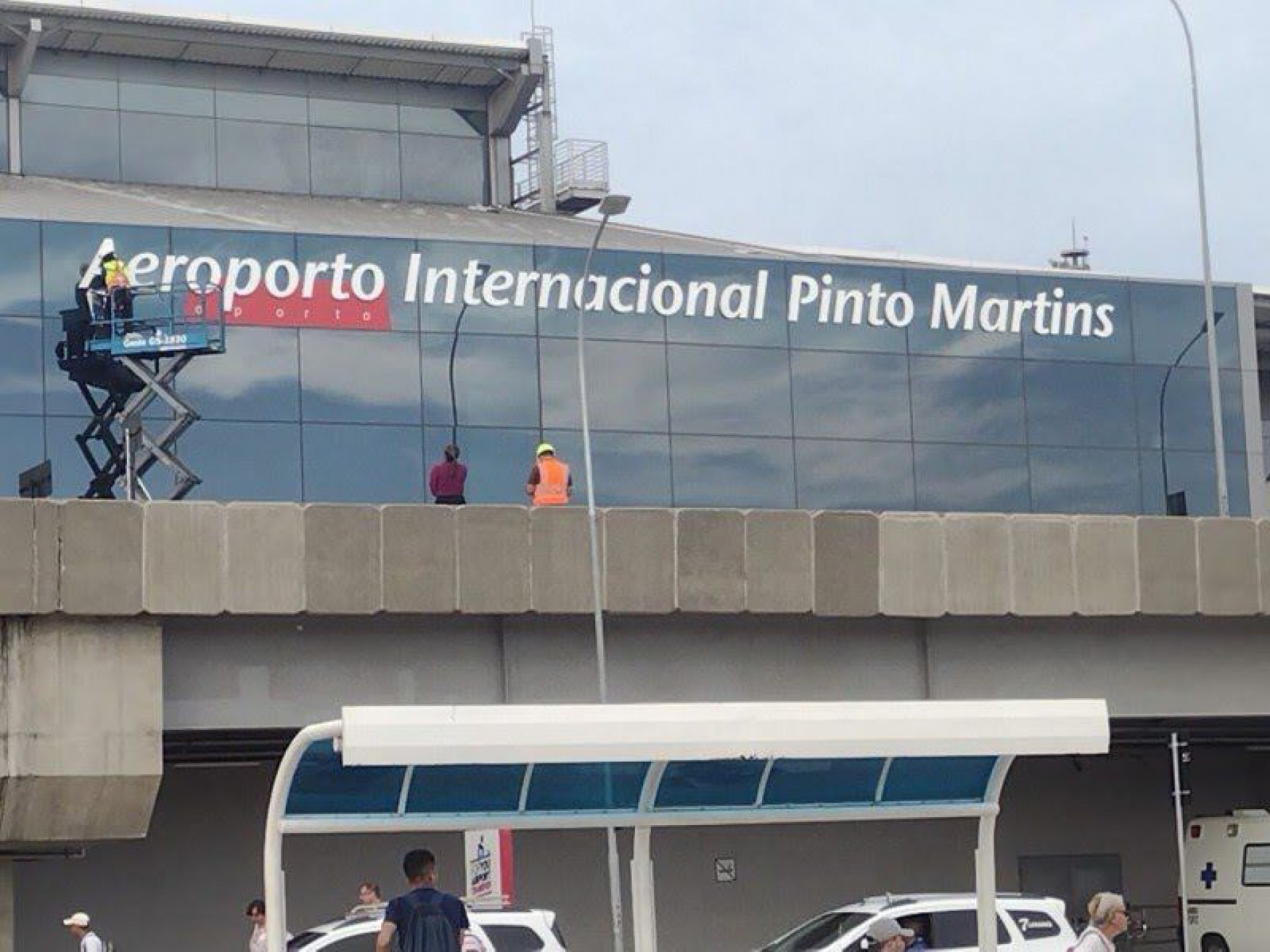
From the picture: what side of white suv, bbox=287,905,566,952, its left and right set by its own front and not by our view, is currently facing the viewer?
left

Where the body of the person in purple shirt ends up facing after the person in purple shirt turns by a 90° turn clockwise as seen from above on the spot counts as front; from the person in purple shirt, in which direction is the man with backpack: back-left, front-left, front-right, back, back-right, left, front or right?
right

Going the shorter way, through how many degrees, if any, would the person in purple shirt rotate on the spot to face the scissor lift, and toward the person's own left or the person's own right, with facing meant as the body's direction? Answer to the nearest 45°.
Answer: approximately 45° to the person's own left

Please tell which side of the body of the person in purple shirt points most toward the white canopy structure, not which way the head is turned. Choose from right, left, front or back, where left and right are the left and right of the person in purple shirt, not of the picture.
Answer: back

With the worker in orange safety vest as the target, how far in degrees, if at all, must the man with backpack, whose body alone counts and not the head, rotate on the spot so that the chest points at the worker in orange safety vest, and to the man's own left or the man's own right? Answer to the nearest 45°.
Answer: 0° — they already face them

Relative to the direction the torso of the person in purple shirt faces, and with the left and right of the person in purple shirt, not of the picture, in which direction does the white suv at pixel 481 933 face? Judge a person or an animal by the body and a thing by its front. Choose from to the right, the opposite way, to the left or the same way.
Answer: to the left

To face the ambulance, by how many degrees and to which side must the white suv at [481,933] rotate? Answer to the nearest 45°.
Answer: approximately 135° to its right

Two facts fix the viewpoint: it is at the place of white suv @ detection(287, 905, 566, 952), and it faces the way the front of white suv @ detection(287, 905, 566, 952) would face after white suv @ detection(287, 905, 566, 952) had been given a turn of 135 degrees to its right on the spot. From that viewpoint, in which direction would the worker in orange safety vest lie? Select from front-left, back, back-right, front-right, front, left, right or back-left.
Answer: front-left

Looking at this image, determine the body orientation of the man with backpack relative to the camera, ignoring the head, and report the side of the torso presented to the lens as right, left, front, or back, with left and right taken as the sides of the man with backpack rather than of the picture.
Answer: back

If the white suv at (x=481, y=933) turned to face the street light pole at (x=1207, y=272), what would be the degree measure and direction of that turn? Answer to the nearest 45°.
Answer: approximately 135° to its right

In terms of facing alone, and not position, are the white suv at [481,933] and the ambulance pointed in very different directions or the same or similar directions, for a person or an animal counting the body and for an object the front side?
very different directions

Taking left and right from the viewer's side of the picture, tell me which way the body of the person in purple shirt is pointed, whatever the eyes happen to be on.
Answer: facing away from the viewer
